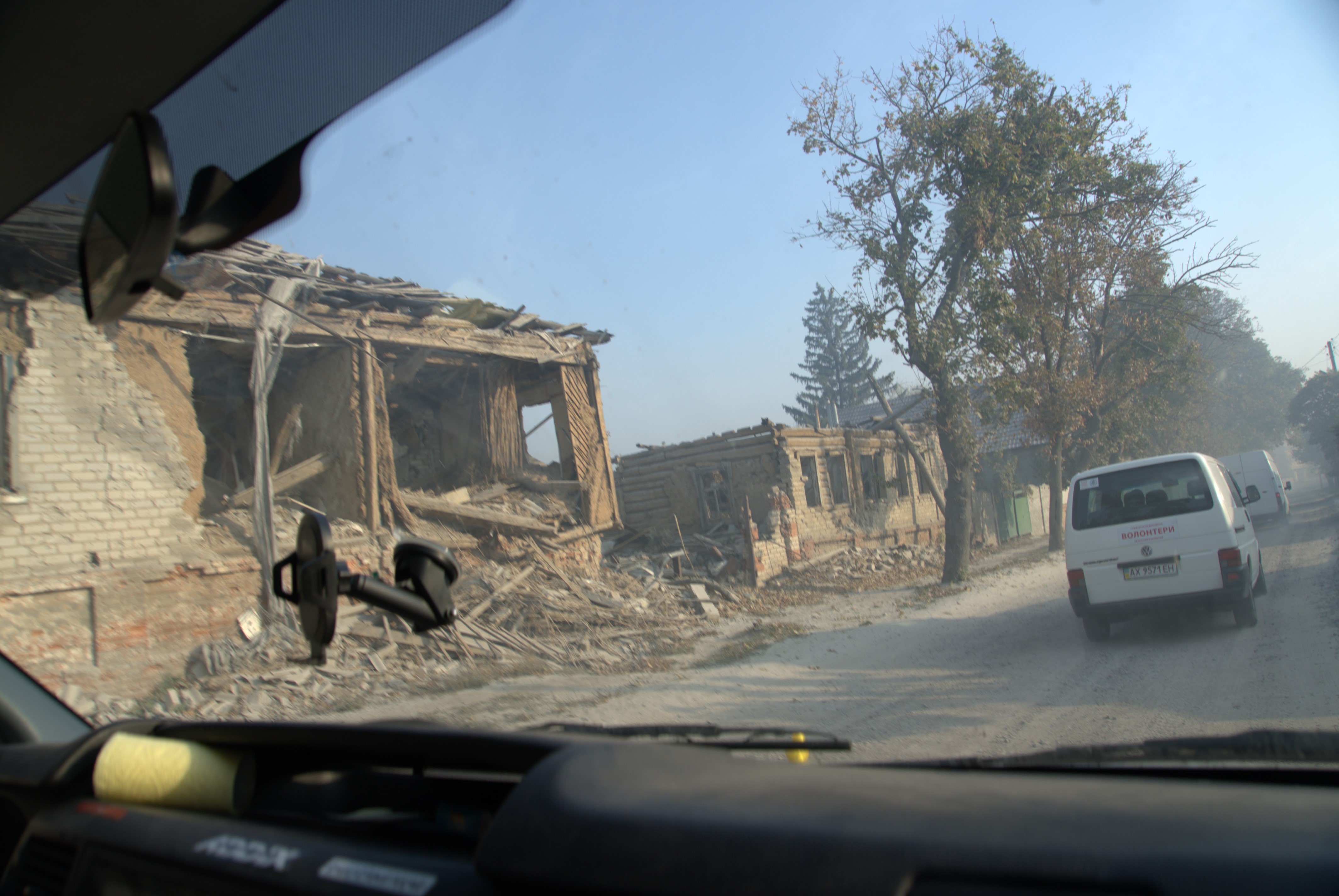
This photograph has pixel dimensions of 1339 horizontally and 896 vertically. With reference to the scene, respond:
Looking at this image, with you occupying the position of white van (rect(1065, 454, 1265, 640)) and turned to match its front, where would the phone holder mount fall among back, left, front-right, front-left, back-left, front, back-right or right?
back

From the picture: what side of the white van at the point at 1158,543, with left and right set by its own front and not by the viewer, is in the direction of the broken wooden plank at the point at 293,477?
left

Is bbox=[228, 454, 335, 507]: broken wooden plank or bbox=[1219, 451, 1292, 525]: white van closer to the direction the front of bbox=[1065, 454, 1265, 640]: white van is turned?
the white van

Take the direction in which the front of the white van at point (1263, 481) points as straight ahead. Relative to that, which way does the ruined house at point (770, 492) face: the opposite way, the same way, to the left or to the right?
to the right

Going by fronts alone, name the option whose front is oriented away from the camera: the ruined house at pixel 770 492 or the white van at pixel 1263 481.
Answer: the white van

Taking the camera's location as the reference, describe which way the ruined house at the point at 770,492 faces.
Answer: facing the viewer and to the right of the viewer

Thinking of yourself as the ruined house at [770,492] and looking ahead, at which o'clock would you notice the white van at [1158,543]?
The white van is roughly at 1 o'clock from the ruined house.

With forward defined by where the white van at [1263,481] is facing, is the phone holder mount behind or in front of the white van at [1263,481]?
behind

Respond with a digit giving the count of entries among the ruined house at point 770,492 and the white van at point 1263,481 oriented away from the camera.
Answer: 1

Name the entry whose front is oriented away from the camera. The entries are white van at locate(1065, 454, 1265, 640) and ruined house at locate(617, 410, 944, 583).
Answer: the white van

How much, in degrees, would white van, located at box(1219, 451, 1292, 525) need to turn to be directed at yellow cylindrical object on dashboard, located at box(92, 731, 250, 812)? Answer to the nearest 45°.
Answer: approximately 180°

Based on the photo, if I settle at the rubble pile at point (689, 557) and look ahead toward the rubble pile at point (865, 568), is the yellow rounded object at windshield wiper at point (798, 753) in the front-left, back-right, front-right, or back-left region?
back-right

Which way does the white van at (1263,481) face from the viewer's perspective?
away from the camera

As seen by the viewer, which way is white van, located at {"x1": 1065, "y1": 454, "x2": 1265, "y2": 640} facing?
away from the camera

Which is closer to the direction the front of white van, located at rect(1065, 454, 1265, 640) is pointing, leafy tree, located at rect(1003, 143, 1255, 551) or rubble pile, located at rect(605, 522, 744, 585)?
the leafy tree

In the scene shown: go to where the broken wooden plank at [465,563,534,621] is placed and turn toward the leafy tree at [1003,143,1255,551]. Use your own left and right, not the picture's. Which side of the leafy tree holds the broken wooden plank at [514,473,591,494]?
left

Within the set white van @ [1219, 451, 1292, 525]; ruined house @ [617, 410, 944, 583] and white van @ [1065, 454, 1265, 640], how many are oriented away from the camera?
2

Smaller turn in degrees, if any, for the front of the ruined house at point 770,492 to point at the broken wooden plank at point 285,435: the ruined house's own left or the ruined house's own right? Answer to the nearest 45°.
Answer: approximately 90° to the ruined house's own right

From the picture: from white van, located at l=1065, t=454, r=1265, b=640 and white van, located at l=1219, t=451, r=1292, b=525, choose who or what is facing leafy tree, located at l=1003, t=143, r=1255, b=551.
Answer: white van, located at l=1065, t=454, r=1265, b=640

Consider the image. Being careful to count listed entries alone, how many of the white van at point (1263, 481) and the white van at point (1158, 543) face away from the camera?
2
